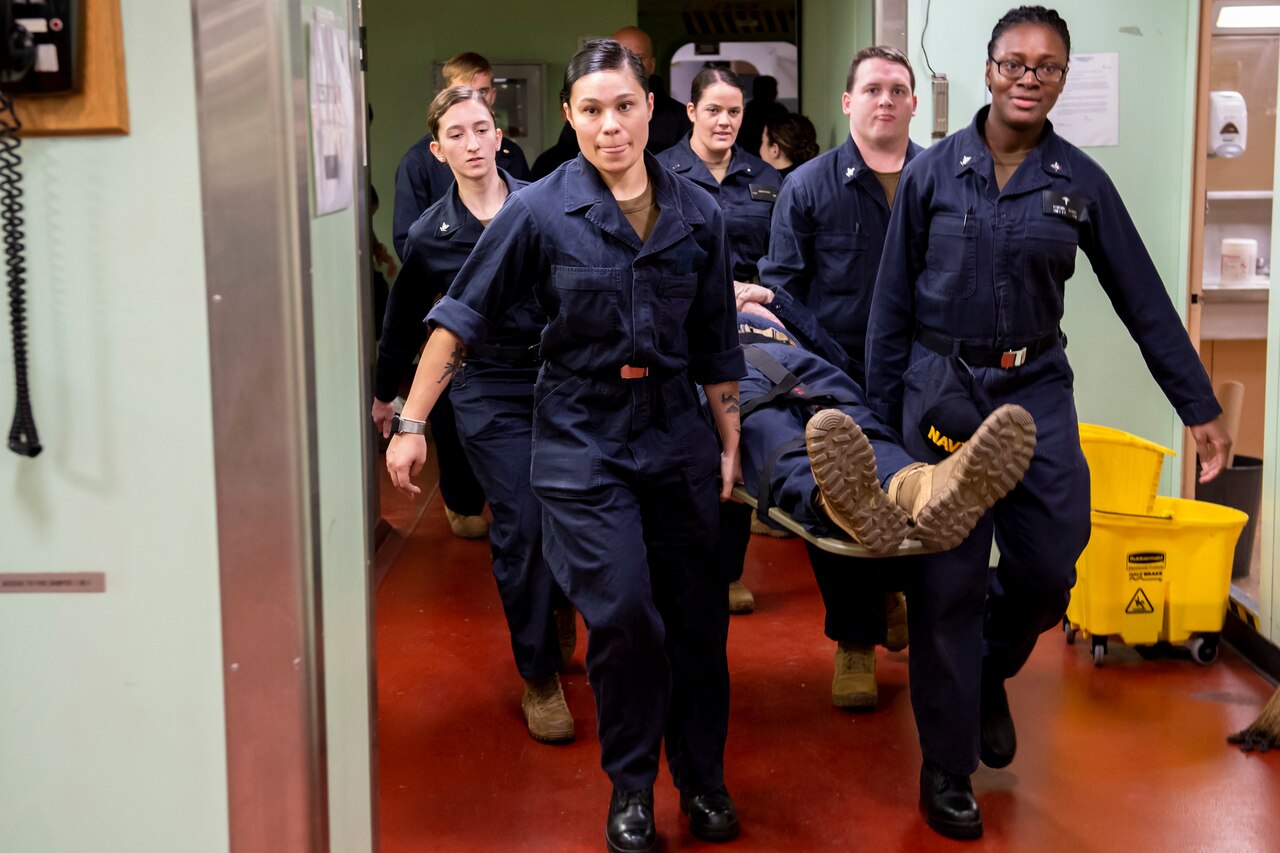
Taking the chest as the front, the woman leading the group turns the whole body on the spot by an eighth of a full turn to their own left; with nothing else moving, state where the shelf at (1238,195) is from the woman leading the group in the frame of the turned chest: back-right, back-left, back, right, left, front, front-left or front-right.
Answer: left

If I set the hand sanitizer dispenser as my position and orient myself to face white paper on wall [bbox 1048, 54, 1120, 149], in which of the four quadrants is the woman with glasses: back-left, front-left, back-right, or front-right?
front-left

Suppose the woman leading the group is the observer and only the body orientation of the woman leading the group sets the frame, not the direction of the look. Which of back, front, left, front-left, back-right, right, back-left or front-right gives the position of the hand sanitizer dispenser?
back-left

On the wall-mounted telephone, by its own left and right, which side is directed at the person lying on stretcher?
left

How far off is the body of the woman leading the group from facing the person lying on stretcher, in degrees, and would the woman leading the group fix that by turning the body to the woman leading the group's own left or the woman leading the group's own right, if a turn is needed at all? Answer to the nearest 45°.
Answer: approximately 90° to the woman leading the group's own left

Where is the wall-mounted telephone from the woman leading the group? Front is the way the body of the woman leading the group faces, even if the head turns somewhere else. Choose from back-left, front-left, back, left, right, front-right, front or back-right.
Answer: front-right

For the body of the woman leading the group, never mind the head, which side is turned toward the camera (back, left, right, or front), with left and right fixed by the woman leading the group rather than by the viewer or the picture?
front

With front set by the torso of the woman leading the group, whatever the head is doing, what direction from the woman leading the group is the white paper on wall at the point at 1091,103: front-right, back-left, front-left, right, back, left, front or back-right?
back-left

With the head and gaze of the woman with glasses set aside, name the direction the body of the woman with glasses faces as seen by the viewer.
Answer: toward the camera

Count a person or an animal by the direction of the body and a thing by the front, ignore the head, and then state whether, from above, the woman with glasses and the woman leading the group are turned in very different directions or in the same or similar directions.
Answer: same or similar directions
